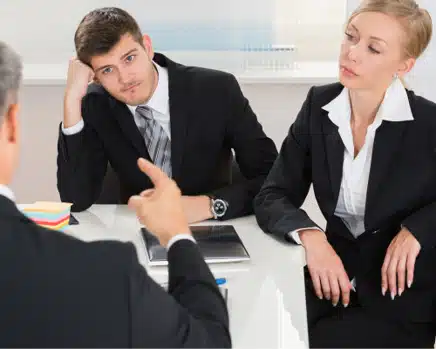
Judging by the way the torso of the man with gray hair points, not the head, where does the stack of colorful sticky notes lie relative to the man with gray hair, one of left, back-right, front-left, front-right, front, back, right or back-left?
front

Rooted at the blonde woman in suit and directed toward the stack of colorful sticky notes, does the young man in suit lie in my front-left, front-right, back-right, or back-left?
front-right

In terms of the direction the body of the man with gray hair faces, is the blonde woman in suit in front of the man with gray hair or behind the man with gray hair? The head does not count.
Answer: in front

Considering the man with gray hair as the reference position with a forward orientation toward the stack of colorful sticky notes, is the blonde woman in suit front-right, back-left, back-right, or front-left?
front-right

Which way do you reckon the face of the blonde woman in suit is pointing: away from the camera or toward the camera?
toward the camera

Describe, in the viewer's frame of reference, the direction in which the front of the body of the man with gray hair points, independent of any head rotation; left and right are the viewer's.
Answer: facing away from the viewer

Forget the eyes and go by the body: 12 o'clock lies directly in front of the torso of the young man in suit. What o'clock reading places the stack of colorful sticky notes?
The stack of colorful sticky notes is roughly at 1 o'clock from the young man in suit.

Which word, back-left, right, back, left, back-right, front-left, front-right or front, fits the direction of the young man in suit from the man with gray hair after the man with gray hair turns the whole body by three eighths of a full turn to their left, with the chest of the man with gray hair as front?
back-right

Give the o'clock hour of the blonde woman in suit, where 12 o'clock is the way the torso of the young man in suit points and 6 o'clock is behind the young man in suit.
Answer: The blonde woman in suit is roughly at 10 o'clock from the young man in suit.

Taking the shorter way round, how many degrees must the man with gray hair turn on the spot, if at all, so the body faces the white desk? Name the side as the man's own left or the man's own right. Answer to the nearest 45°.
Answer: approximately 45° to the man's own right

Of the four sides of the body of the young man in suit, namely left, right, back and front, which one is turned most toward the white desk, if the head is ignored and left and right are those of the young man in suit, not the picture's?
front

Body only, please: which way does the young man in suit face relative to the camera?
toward the camera
